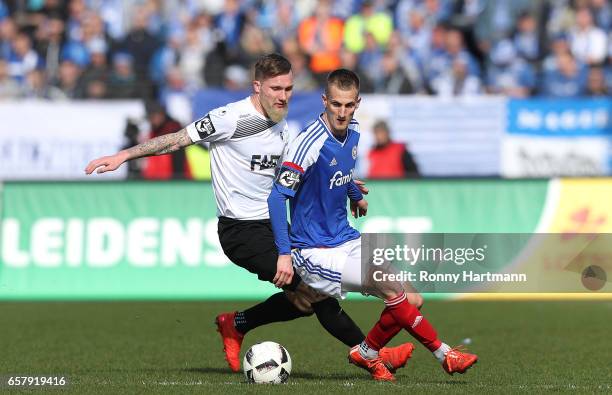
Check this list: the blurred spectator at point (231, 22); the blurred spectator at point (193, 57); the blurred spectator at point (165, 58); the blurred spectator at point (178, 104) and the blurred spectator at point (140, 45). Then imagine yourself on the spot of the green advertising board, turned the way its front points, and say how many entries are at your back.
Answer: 5

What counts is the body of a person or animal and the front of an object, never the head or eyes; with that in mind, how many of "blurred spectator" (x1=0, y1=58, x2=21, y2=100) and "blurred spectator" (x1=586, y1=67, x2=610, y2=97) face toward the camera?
2

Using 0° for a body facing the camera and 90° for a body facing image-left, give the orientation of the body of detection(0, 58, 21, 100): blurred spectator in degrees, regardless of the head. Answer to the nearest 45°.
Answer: approximately 0°

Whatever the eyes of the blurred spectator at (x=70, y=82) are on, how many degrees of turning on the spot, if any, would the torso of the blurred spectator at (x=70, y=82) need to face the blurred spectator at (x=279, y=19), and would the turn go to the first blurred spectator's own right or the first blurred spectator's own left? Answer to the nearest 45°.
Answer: approximately 90° to the first blurred spectator's own left

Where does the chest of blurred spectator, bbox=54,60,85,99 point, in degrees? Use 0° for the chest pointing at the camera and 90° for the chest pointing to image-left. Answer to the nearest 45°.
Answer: approximately 0°

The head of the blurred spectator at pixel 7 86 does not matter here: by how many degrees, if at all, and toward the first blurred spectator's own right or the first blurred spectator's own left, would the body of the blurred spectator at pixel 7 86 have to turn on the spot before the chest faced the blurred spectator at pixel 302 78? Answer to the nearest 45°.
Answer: approximately 45° to the first blurred spectator's own left

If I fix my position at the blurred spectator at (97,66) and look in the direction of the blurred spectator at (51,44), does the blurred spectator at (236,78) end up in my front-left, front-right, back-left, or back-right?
back-right

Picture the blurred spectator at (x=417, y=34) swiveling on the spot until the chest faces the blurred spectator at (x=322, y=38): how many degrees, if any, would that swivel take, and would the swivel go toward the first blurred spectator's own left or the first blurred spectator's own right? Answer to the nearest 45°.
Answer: approximately 90° to the first blurred spectator's own right

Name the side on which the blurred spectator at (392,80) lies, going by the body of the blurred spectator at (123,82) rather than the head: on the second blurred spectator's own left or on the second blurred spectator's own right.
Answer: on the second blurred spectator's own left
